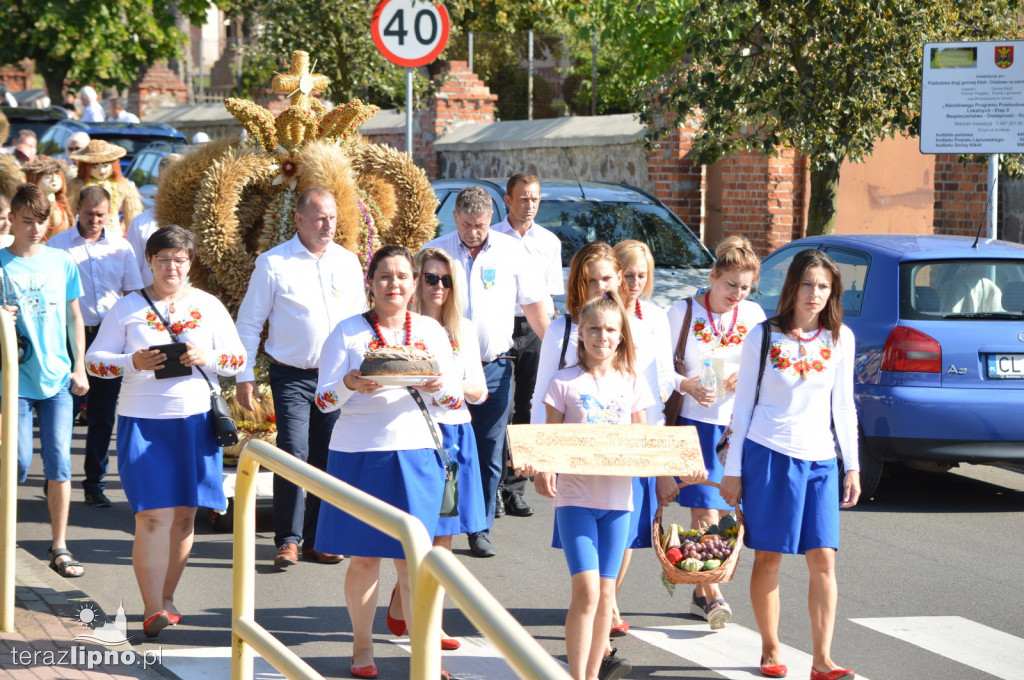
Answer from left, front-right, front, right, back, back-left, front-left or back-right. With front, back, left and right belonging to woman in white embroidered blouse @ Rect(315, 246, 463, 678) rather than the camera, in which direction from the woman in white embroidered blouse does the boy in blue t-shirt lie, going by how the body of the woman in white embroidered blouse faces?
back-right

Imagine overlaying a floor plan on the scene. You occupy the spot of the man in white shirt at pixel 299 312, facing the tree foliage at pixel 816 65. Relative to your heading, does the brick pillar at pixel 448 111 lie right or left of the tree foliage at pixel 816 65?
left

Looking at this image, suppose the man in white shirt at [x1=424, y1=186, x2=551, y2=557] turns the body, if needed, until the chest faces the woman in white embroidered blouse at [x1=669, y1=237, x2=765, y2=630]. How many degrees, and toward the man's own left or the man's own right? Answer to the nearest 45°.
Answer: approximately 45° to the man's own left

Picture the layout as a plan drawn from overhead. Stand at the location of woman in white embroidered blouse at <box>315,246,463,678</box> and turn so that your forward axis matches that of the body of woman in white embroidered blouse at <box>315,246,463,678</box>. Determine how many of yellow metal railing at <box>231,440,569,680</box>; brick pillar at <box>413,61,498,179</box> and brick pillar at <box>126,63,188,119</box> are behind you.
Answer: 2

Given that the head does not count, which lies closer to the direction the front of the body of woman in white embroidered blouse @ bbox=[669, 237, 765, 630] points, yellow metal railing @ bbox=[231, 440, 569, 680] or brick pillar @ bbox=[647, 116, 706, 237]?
the yellow metal railing

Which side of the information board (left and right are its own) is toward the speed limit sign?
right

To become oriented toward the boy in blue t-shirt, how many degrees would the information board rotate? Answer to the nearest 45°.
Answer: approximately 45° to its right
